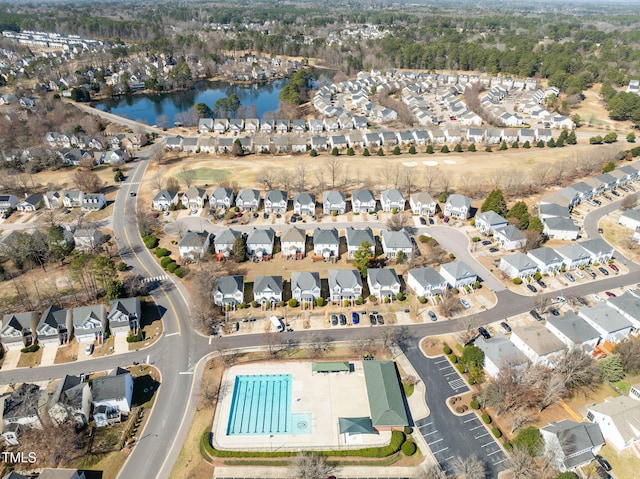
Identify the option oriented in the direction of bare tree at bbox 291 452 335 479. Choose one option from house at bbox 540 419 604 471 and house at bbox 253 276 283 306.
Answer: house at bbox 253 276 283 306

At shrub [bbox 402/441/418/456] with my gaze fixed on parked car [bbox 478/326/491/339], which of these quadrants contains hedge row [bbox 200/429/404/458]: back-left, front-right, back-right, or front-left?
back-left

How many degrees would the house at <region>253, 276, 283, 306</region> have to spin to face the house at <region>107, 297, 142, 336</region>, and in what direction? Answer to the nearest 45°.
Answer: approximately 90° to its right

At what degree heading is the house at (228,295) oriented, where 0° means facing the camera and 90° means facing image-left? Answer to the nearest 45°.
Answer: approximately 0°

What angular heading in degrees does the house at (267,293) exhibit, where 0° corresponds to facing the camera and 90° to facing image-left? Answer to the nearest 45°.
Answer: approximately 0°

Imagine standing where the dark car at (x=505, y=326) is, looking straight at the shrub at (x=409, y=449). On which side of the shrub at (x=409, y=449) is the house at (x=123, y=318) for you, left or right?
right

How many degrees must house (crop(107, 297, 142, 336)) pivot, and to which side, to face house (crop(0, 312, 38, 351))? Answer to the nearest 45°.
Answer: approximately 90° to its right

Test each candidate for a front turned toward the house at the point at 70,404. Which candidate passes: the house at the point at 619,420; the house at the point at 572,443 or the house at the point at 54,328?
the house at the point at 54,328

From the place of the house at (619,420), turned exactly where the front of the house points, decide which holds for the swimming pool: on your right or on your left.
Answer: on your right

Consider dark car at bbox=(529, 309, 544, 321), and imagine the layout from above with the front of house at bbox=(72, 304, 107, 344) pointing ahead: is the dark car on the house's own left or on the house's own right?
on the house's own left

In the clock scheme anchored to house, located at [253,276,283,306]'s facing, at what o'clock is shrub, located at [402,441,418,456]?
The shrub is roughly at 11 o'clock from the house.
